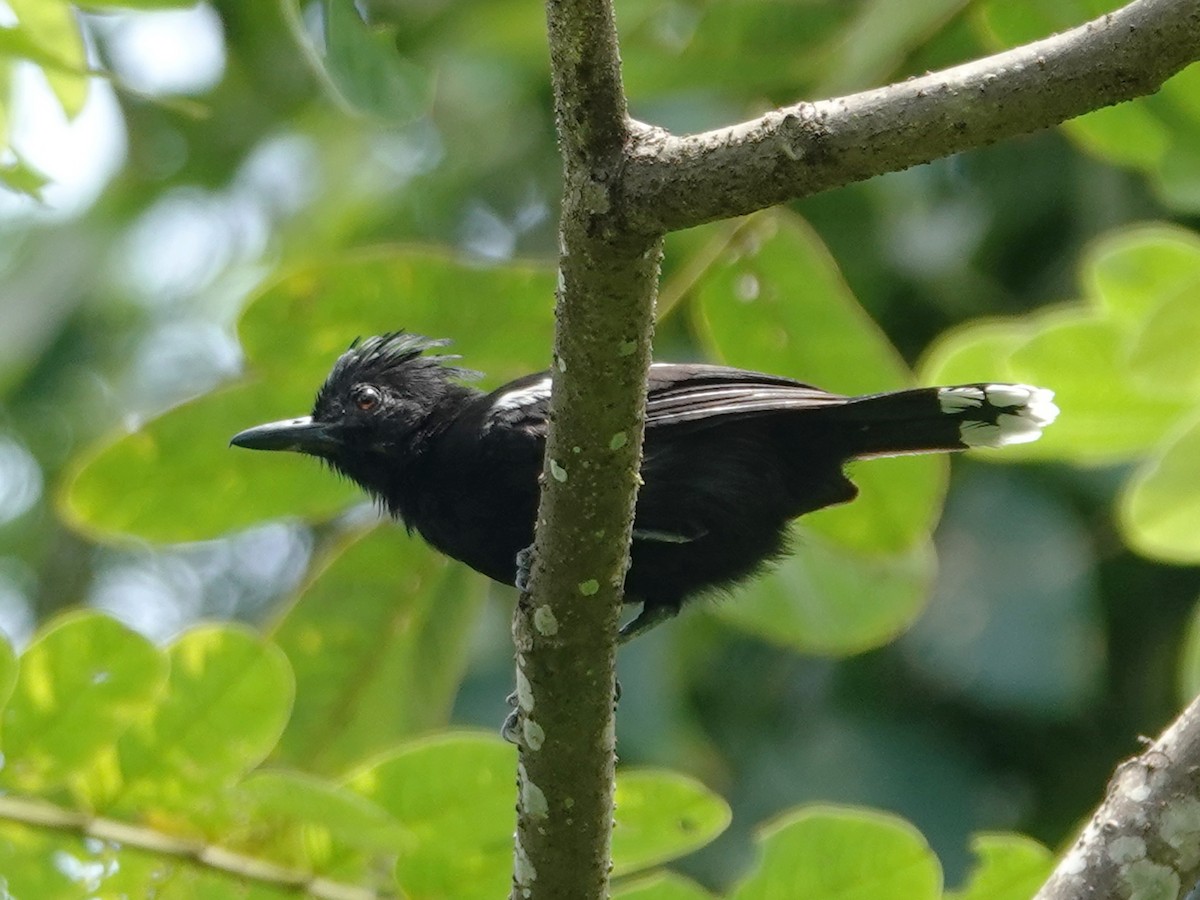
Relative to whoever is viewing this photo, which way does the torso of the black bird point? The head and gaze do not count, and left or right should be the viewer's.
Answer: facing to the left of the viewer
